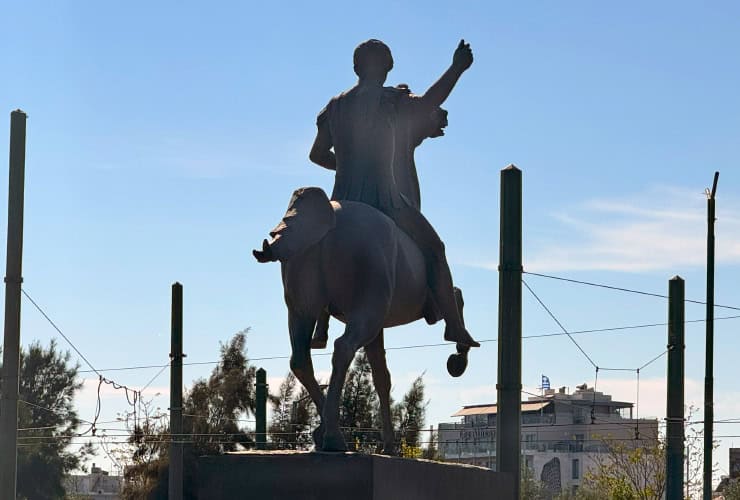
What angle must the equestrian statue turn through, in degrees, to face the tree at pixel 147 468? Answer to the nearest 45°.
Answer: approximately 45° to its left

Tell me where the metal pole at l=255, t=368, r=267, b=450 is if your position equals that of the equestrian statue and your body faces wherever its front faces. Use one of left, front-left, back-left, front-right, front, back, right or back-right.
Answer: front-left

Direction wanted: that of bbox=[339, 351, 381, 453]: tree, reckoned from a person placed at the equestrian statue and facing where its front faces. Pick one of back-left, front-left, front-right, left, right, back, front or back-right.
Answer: front-left

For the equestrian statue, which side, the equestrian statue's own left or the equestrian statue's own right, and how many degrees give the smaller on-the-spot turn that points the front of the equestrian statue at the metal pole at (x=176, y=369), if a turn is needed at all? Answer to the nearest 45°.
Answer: approximately 45° to the equestrian statue's own left

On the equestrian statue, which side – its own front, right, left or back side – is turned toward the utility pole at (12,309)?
left

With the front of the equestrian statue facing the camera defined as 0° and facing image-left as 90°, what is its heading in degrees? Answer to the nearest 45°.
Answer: approximately 225°

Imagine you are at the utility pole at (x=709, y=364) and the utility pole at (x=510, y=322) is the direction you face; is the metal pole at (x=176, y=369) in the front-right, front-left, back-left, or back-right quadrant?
front-right

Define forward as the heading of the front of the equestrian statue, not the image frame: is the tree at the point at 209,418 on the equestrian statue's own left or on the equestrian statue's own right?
on the equestrian statue's own left
